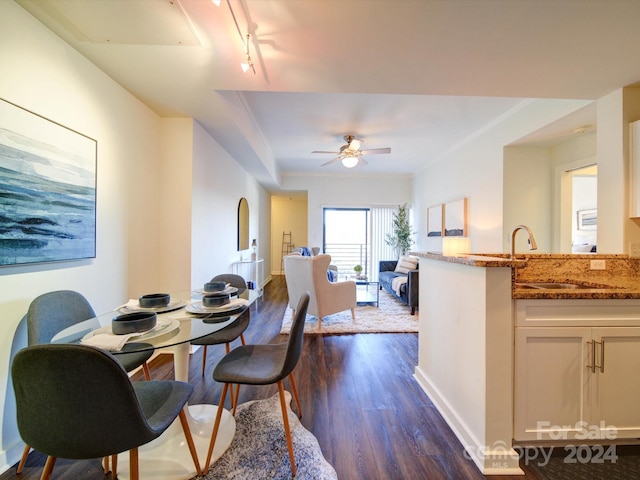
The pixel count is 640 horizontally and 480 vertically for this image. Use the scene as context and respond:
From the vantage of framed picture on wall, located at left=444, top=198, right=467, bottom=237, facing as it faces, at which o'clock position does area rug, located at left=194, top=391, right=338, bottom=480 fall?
The area rug is roughly at 11 o'clock from the framed picture on wall.

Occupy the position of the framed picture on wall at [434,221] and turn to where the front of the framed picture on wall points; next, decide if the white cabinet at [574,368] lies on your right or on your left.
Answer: on your left

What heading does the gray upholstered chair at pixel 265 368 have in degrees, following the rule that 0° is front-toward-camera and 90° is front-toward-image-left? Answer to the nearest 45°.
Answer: approximately 90°

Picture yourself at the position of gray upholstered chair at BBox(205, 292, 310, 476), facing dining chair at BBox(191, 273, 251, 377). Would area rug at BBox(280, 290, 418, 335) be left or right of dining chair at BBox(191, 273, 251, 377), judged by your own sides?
right

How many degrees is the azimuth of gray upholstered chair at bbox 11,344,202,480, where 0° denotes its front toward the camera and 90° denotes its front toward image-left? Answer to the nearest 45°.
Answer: approximately 225°

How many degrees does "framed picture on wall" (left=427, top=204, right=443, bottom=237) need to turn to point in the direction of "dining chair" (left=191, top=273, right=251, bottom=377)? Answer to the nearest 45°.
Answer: approximately 45° to its left

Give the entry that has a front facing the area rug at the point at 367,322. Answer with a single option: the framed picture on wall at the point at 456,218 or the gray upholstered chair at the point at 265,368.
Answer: the framed picture on wall

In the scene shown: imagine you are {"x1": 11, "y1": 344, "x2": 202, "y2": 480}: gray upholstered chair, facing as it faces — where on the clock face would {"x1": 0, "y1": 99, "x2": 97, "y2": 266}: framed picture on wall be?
The framed picture on wall is roughly at 10 o'clock from the gray upholstered chair.

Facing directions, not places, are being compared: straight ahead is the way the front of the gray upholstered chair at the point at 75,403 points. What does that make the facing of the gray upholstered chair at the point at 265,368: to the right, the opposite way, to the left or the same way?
to the left

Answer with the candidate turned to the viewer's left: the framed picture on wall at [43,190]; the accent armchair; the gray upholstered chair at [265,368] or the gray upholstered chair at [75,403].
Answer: the gray upholstered chair at [265,368]

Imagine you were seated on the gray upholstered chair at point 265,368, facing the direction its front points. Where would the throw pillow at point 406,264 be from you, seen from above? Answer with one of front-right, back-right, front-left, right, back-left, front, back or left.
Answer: back-right

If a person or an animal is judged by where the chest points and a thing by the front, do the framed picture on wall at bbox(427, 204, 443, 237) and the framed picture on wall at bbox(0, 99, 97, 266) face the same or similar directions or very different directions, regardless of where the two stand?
very different directions

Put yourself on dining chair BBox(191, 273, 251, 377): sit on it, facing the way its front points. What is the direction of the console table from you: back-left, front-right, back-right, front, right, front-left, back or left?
back-right
